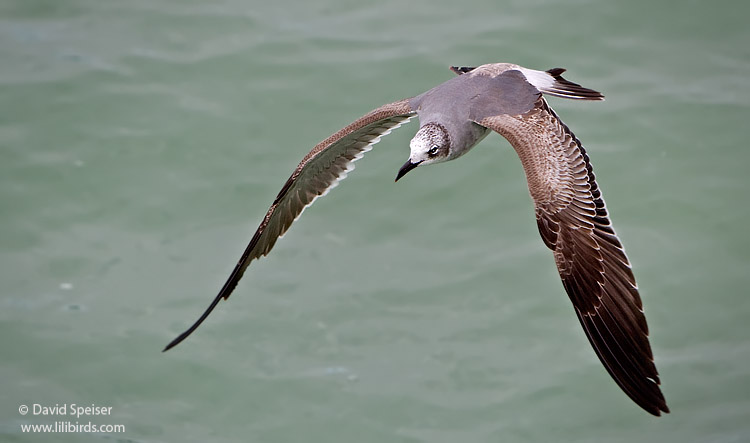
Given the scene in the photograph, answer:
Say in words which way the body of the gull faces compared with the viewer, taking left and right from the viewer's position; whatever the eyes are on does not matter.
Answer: facing the viewer and to the left of the viewer
